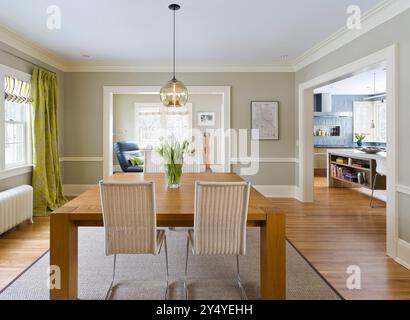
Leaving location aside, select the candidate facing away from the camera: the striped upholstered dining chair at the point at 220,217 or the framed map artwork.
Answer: the striped upholstered dining chair

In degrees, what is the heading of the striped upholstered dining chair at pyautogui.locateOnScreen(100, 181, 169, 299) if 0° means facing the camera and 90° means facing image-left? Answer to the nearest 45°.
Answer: approximately 180°

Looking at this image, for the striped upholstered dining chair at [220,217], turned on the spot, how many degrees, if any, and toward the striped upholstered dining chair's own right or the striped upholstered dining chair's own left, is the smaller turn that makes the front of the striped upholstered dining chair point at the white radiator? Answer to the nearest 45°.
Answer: approximately 45° to the striped upholstered dining chair's own left

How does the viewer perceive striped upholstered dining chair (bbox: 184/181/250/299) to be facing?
facing away from the viewer

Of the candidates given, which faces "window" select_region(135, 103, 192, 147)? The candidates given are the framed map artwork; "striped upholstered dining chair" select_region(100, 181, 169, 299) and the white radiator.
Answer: the striped upholstered dining chair

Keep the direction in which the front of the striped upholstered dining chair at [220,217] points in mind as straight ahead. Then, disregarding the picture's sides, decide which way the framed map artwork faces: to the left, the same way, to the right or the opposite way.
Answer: the opposite way

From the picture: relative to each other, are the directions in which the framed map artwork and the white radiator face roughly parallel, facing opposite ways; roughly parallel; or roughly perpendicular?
roughly perpendicular

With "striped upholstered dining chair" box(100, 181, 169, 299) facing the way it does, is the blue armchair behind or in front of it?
in front

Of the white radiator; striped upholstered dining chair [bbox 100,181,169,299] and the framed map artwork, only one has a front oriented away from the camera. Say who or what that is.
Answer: the striped upholstered dining chair

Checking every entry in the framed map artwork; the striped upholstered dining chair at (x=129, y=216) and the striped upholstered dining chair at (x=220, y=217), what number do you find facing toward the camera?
1

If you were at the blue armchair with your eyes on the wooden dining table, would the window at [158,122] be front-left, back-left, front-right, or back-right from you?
back-left

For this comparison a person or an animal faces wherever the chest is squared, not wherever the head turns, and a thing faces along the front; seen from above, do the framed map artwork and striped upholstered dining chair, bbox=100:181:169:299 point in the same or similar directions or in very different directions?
very different directions

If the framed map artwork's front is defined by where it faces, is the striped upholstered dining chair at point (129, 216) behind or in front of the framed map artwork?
in front

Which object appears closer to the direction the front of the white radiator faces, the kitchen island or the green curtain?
the kitchen island

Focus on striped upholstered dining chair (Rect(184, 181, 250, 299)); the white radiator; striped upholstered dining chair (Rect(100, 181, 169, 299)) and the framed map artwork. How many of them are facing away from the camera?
2
